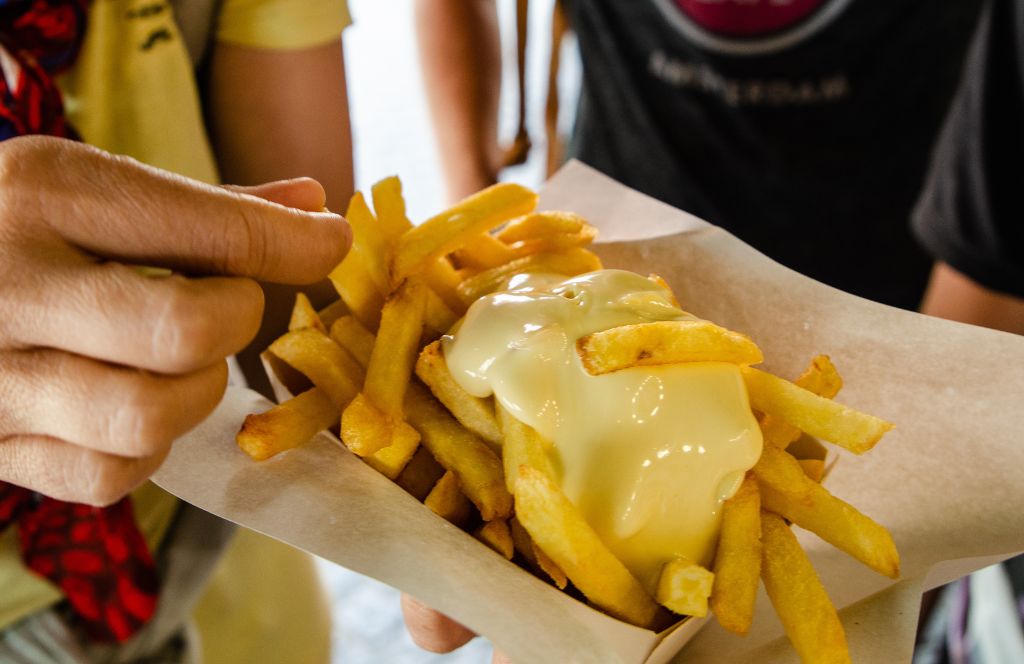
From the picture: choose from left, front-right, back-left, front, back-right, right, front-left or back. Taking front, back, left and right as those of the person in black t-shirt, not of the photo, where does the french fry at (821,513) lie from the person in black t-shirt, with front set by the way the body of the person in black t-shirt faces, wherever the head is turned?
front

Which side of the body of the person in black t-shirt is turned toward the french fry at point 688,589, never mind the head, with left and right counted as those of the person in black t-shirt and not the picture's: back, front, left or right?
front

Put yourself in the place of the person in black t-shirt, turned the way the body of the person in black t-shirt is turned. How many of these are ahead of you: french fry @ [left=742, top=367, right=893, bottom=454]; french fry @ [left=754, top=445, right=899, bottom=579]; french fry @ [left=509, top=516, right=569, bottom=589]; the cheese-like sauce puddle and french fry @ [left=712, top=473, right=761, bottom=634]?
5

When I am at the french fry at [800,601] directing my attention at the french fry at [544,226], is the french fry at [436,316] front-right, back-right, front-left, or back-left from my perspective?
front-left

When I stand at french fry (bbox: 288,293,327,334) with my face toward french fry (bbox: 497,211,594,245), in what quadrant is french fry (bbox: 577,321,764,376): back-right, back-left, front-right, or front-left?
front-right

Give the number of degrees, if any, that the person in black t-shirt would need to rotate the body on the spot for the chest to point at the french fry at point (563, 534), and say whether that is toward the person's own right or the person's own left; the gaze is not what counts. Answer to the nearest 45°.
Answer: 0° — they already face it

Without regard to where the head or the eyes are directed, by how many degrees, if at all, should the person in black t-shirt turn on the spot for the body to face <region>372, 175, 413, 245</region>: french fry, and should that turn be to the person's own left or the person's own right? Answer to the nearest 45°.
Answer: approximately 45° to the person's own right

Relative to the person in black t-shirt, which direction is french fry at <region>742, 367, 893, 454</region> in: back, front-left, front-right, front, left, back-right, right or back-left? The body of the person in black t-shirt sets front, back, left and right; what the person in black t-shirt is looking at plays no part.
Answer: front

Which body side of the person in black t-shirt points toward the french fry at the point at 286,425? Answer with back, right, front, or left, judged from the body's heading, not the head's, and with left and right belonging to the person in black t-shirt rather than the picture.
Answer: front

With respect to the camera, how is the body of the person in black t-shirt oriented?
toward the camera

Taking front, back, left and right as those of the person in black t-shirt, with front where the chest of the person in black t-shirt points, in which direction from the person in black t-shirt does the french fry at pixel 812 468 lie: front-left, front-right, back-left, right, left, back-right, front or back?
front

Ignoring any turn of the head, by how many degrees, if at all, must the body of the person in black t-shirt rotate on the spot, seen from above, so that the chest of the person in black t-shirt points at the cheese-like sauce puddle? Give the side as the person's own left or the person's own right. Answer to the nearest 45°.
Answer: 0° — they already face it

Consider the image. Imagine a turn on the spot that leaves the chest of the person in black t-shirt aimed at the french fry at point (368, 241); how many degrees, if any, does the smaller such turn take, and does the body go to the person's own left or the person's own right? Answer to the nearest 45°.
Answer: approximately 45° to the person's own right

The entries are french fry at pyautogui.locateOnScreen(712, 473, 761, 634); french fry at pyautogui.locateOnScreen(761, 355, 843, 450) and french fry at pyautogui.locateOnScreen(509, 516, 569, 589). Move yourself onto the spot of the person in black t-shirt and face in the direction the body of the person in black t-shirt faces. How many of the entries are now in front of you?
3

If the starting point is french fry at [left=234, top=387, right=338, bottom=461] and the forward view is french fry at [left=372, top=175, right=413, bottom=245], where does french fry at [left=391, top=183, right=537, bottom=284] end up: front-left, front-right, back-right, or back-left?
front-right

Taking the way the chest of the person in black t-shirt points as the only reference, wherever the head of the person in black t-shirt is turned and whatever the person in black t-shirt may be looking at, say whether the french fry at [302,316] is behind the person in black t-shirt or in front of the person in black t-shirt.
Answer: in front
